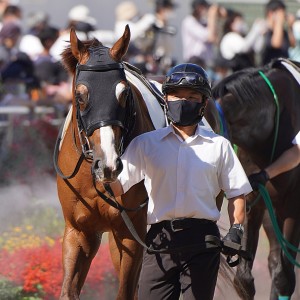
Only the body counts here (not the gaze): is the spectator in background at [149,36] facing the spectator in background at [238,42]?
no

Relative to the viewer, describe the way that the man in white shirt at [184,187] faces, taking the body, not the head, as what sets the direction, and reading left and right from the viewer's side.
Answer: facing the viewer

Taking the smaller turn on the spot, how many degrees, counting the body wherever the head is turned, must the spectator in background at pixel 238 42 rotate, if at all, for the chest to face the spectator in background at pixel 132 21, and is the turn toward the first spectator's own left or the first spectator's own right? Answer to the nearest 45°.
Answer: approximately 90° to the first spectator's own right

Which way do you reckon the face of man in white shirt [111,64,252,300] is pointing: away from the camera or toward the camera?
toward the camera

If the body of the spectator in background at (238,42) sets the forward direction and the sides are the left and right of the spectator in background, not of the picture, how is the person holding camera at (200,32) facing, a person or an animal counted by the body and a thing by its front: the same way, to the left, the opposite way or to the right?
the same way

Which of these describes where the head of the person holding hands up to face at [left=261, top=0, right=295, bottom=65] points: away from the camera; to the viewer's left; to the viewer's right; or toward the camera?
toward the camera

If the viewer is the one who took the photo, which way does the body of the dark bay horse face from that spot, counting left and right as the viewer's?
facing the viewer and to the left of the viewer

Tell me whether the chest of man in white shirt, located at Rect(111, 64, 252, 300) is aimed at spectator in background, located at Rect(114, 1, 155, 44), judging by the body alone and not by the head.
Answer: no

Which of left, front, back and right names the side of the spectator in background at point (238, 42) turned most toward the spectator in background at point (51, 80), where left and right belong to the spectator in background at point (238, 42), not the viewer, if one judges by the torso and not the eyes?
right

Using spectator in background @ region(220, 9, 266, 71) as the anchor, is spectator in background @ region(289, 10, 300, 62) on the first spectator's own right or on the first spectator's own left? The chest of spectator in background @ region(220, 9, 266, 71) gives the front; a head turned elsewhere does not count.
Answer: on the first spectator's own left

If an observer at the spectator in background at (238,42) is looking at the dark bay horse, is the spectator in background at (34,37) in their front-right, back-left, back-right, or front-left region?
front-right

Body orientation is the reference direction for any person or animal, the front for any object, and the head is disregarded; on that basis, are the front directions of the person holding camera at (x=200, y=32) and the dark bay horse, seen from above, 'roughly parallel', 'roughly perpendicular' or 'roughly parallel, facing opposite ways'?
roughly perpendicular

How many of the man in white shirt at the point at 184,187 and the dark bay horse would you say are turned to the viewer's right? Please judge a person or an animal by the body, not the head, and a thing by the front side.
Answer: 0

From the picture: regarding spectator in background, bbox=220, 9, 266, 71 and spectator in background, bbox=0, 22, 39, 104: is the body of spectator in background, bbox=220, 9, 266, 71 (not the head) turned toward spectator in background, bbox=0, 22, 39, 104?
no

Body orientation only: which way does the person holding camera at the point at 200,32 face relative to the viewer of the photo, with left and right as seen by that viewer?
facing the viewer and to the right of the viewer
